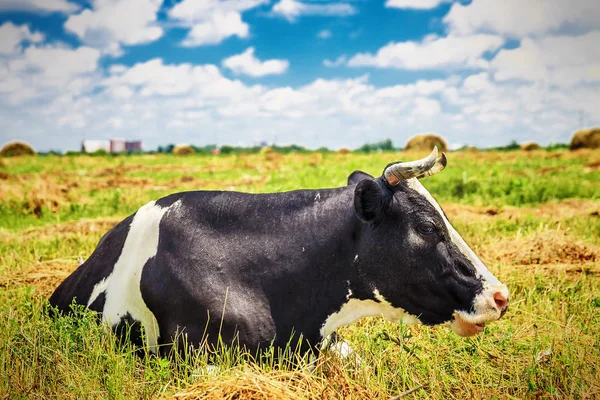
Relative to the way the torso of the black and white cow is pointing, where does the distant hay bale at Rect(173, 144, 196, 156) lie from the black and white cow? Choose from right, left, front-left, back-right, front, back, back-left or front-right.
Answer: left

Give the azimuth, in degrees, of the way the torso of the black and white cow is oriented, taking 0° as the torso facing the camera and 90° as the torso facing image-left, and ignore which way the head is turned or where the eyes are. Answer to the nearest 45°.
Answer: approximately 270°

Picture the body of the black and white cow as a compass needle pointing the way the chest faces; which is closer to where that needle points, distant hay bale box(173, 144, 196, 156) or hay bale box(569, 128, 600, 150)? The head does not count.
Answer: the hay bale

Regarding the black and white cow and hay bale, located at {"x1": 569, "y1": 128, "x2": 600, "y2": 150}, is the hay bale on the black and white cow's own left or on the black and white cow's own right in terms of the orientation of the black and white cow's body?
on the black and white cow's own left

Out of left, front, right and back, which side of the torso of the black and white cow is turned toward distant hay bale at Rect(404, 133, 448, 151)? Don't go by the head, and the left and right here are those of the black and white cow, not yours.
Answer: left

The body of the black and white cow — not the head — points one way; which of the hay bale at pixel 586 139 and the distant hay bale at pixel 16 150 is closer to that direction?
the hay bale

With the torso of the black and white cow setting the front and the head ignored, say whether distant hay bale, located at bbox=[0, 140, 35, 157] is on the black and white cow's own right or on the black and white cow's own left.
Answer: on the black and white cow's own left
